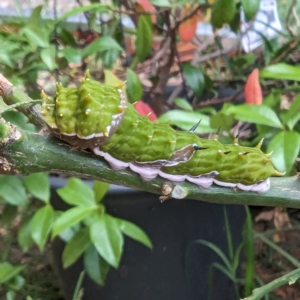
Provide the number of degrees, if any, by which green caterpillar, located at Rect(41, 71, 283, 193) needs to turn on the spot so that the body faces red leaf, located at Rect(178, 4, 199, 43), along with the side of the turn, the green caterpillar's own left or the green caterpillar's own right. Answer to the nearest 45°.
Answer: approximately 90° to the green caterpillar's own right

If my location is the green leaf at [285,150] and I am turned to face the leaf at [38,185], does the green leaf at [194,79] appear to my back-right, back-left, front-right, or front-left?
front-right

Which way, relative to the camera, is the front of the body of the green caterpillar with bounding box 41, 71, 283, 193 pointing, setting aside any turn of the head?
to the viewer's left

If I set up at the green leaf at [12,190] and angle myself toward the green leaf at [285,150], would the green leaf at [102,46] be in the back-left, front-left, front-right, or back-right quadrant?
front-left

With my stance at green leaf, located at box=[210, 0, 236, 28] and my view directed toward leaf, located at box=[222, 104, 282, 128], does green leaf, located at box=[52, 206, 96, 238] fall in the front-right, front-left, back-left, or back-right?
front-right
